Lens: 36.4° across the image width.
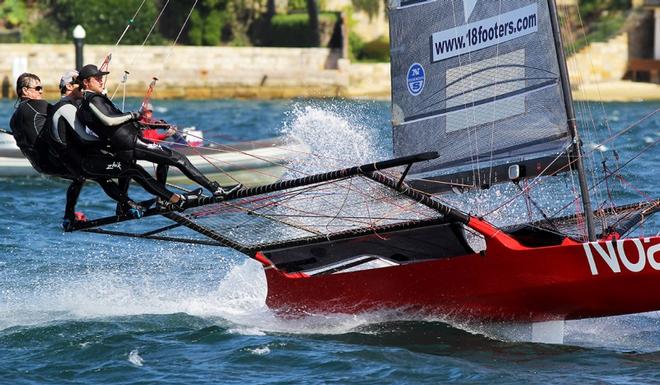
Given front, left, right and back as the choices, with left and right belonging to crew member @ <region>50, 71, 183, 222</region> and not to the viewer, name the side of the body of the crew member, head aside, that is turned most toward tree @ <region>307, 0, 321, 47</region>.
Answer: left

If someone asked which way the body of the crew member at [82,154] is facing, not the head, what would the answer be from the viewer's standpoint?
to the viewer's right

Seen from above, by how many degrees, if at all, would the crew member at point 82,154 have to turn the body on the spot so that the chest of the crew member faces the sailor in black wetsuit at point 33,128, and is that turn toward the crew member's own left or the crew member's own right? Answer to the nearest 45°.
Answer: approximately 135° to the crew member's own left

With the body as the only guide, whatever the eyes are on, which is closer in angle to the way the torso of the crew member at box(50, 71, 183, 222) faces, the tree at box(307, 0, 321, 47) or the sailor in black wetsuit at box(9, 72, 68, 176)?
the tree
